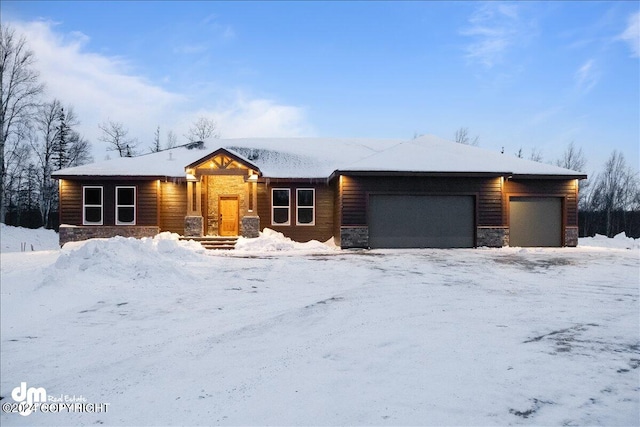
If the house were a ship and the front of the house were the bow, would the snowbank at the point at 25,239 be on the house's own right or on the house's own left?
on the house's own right

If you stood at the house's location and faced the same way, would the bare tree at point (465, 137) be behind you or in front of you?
behind

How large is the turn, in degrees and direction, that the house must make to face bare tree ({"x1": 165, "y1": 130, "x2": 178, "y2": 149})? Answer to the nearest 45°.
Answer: approximately 135° to its right

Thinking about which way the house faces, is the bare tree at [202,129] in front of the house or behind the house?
behind

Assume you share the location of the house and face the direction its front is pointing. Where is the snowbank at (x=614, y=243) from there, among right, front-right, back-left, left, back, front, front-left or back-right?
left

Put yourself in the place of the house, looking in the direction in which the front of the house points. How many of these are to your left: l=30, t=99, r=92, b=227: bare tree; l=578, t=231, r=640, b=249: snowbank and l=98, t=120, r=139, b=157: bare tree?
1

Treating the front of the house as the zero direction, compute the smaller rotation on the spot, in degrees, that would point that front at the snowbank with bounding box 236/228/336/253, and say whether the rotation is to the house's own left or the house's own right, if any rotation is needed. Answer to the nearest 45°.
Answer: approximately 45° to the house's own right

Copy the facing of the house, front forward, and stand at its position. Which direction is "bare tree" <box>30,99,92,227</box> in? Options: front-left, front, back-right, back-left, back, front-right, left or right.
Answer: back-right

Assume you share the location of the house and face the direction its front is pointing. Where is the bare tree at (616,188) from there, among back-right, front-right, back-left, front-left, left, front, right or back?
back-left

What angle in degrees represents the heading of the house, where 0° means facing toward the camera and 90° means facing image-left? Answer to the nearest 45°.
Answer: approximately 0°

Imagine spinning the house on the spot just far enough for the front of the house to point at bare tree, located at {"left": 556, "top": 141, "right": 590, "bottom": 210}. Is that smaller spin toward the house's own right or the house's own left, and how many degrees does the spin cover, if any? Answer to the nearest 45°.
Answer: approximately 135° to the house's own left
